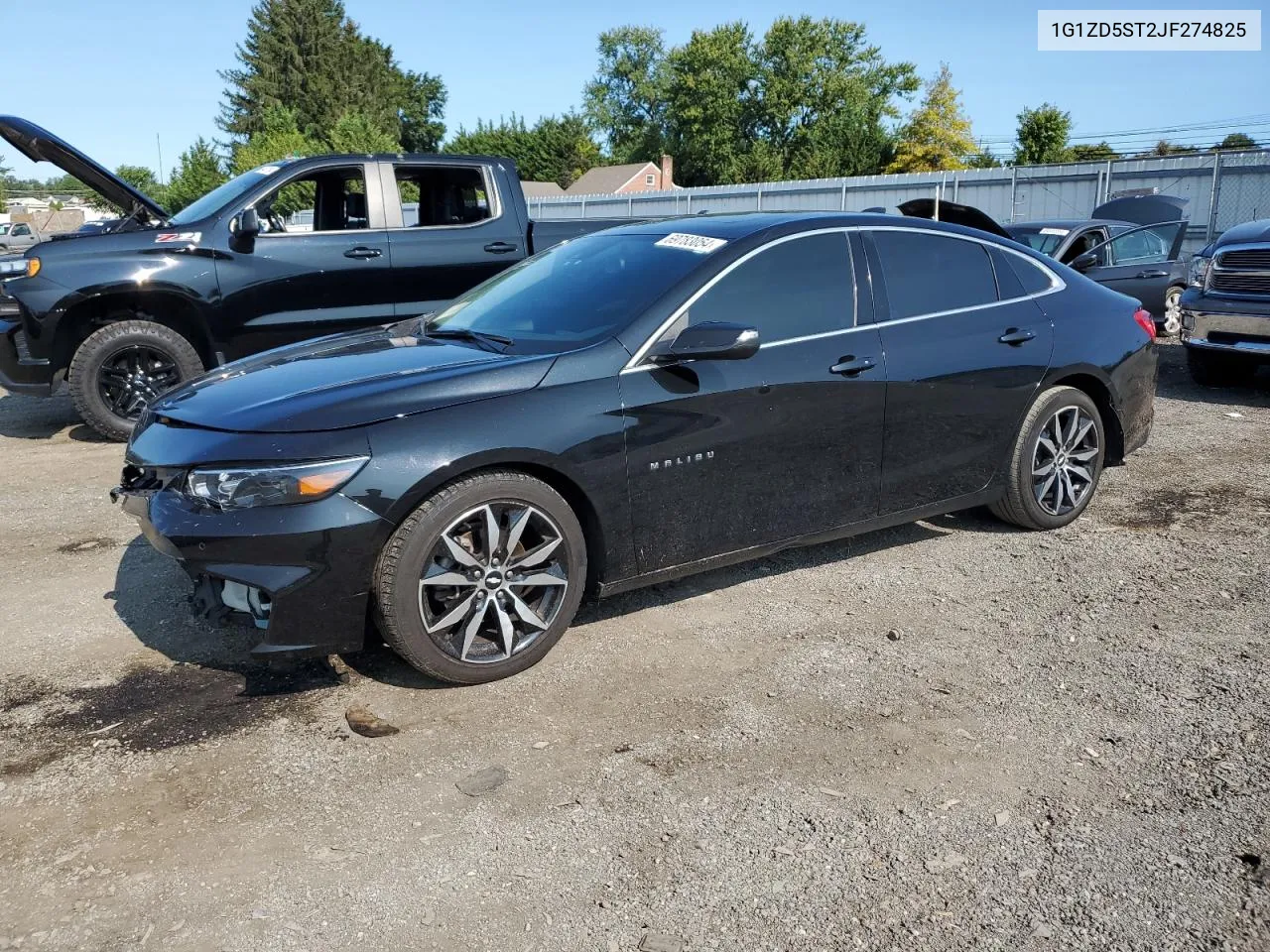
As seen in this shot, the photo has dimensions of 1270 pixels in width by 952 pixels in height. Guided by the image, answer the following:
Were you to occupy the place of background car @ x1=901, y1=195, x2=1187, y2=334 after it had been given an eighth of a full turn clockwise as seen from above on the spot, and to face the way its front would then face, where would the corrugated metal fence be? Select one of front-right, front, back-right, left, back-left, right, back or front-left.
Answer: right

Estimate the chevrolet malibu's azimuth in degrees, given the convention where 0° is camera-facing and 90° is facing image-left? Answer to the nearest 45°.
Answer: approximately 45°

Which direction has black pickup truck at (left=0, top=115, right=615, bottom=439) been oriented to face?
to the viewer's left

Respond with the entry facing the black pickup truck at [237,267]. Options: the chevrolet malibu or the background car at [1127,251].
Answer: the background car

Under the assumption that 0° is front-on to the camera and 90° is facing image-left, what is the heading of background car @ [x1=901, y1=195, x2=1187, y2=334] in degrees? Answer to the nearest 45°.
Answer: approximately 45°

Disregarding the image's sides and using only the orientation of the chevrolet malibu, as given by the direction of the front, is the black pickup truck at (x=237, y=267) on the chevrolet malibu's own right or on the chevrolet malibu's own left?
on the chevrolet malibu's own right

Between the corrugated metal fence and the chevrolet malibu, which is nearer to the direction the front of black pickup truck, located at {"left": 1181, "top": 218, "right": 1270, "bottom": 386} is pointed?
the chevrolet malibu

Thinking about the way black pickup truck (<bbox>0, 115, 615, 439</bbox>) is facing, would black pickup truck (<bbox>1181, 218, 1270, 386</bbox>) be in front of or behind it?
behind
